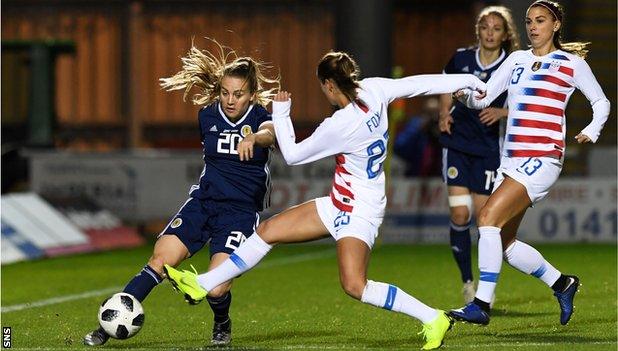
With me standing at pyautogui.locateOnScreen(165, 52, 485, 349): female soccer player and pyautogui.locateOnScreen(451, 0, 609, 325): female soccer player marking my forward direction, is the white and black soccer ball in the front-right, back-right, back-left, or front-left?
back-left

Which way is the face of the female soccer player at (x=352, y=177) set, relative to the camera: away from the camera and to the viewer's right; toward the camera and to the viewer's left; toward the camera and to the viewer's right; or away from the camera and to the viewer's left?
away from the camera and to the viewer's left

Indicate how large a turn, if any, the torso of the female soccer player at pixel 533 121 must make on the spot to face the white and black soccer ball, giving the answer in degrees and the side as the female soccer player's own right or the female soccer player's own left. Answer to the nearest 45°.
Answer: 0° — they already face it

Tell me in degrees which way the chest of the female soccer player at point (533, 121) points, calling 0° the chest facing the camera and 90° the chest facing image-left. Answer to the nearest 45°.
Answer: approximately 45°

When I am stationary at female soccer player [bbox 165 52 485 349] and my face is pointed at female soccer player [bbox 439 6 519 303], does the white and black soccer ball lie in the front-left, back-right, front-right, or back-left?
back-left
